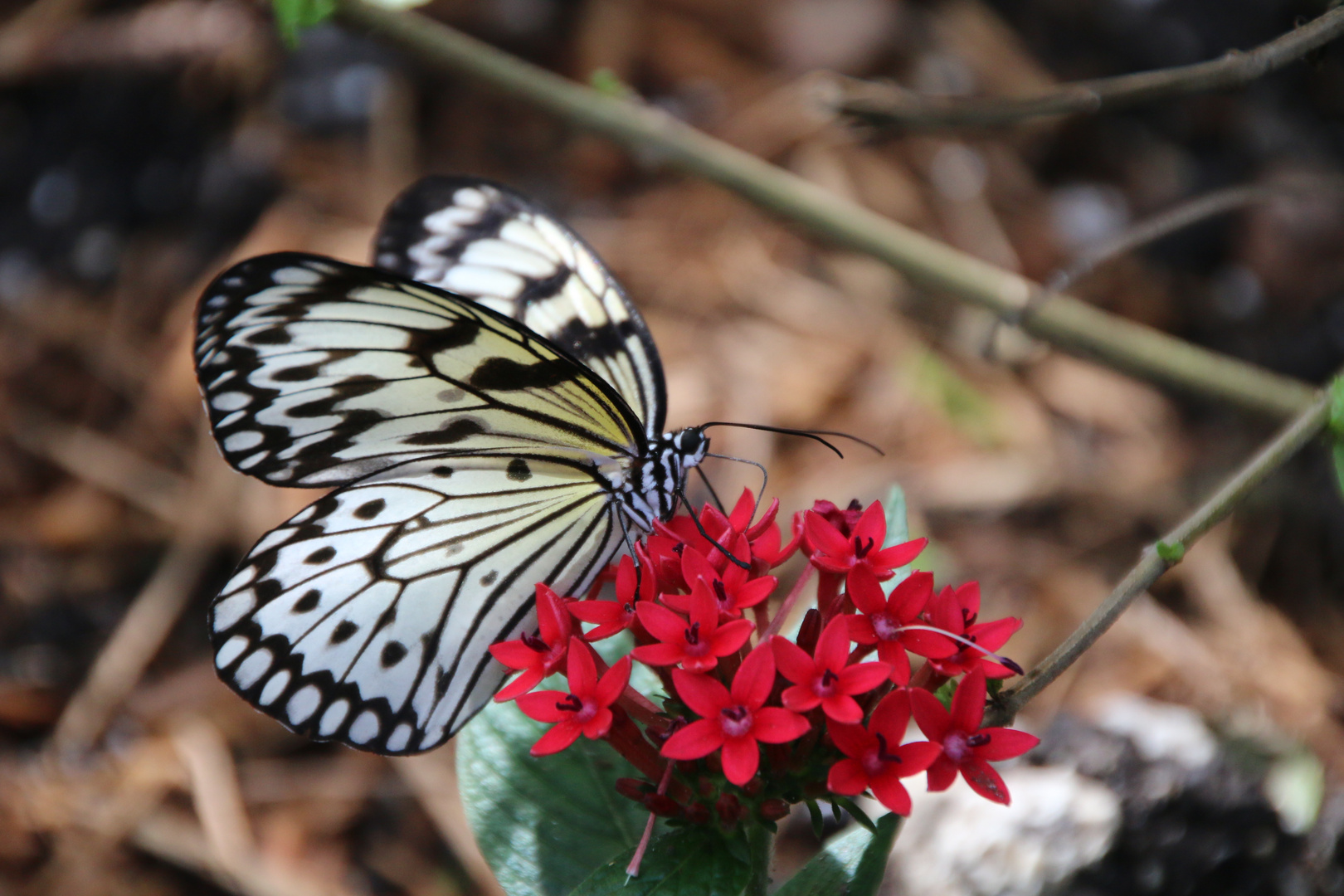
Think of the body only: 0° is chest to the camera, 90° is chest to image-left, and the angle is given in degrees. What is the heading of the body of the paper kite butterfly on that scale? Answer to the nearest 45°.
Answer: approximately 270°
